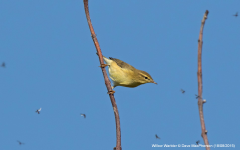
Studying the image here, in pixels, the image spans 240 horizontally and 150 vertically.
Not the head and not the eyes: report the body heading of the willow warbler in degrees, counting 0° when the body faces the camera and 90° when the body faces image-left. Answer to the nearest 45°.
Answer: approximately 270°
